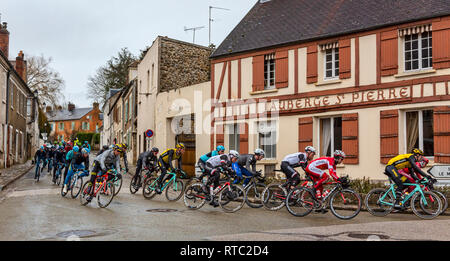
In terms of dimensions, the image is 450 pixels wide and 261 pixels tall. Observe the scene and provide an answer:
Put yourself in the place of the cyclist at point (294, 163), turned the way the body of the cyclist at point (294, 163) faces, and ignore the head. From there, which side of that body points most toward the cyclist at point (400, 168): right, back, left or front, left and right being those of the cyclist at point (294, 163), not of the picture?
front

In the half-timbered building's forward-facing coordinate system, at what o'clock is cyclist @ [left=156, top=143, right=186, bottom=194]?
The cyclist is roughly at 12 o'clock from the half-timbered building.

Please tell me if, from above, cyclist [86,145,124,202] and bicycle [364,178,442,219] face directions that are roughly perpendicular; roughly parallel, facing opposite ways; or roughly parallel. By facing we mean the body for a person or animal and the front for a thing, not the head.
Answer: roughly parallel

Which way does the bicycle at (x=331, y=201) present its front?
to the viewer's right

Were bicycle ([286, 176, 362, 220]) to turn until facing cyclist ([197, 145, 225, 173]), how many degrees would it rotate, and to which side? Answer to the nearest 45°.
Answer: approximately 135° to its left

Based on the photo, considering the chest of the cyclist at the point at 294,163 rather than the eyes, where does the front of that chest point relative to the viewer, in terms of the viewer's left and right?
facing to the right of the viewer

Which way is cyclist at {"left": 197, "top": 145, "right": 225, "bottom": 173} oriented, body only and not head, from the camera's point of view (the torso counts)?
to the viewer's right

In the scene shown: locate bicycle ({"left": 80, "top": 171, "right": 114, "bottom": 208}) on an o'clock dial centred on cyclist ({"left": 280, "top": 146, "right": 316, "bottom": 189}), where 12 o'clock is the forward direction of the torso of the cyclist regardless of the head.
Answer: The bicycle is roughly at 6 o'clock from the cyclist.

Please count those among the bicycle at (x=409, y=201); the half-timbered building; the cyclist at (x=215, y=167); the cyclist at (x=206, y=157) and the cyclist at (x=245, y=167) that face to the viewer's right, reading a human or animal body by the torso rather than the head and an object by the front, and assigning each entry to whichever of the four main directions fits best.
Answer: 4

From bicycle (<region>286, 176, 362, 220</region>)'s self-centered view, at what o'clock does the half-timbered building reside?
The half-timbered building is roughly at 9 o'clock from the bicycle.

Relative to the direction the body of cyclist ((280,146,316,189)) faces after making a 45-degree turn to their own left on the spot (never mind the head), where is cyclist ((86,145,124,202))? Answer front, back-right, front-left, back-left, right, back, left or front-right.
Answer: back-left

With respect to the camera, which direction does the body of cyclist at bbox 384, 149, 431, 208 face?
to the viewer's right

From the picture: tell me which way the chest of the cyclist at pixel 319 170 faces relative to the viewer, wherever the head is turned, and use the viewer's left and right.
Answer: facing to the right of the viewer

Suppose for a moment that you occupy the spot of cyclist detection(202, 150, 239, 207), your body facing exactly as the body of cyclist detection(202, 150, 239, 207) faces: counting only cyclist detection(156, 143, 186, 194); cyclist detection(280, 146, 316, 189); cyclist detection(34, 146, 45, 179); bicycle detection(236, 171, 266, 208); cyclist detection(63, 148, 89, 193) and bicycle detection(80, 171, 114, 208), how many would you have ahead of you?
2

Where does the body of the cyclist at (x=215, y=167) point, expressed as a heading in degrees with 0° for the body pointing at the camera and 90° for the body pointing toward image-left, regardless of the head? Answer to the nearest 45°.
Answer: approximately 270°

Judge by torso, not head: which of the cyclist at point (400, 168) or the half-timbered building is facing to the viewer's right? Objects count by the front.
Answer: the cyclist

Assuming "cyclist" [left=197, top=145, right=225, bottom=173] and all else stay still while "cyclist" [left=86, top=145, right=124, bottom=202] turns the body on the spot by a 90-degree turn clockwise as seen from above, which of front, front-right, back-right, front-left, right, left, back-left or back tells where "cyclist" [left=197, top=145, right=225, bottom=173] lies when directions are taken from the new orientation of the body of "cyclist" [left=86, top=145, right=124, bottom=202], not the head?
back-left
